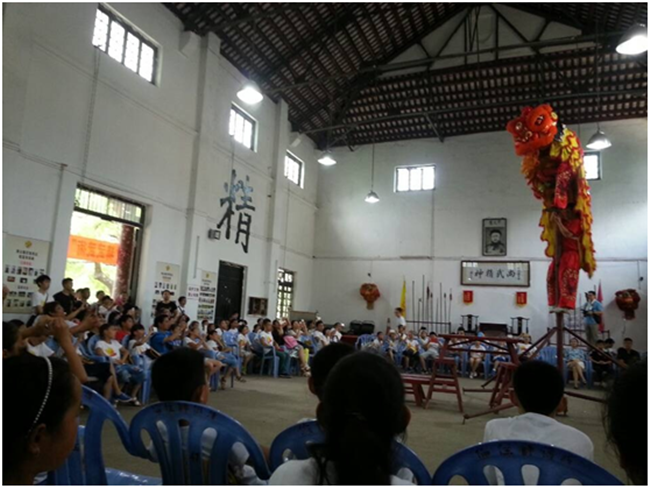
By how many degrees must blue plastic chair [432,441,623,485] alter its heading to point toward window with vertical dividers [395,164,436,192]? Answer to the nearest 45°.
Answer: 0° — it already faces it

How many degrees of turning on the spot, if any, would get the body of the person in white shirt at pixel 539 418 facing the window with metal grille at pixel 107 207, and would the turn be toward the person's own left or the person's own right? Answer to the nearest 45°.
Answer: approximately 45° to the person's own left

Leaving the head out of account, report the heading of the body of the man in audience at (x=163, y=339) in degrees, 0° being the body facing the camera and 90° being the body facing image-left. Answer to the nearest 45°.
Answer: approximately 270°

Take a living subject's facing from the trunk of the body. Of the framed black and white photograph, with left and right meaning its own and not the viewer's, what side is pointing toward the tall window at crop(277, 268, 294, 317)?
right

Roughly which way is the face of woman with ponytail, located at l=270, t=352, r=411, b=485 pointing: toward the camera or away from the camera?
away from the camera

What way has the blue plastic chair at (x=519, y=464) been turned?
away from the camera

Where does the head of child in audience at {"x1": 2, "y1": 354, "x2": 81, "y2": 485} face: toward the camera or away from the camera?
away from the camera

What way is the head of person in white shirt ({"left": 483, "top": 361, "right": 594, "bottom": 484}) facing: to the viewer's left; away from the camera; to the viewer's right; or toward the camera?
away from the camera

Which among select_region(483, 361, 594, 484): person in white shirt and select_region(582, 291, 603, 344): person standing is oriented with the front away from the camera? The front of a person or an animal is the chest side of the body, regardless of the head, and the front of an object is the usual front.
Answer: the person in white shirt

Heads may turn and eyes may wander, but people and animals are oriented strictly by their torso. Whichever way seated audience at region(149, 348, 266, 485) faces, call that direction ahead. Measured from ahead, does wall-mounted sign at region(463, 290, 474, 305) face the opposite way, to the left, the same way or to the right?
the opposite way

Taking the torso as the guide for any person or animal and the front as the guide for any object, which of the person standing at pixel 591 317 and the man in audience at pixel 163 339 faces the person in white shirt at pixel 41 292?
the person standing

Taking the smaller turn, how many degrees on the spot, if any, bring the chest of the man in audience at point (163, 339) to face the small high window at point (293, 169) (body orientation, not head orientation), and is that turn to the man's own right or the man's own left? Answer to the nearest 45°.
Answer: approximately 45° to the man's own left

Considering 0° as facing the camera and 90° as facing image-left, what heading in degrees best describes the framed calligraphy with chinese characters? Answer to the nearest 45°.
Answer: approximately 0°

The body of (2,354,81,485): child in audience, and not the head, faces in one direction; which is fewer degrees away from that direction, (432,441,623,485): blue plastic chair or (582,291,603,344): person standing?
the person standing
